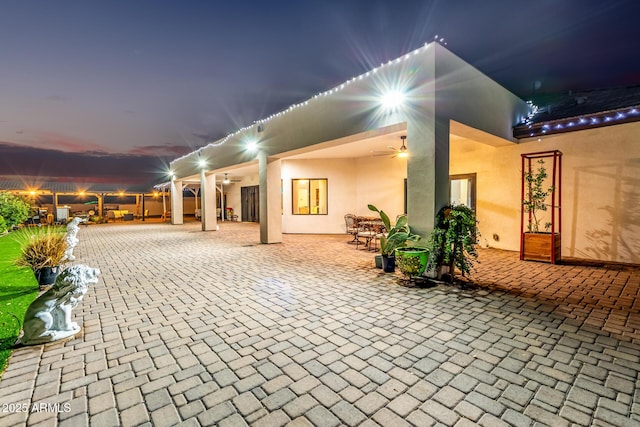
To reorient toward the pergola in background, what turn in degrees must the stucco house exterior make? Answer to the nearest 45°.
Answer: approximately 45° to its right

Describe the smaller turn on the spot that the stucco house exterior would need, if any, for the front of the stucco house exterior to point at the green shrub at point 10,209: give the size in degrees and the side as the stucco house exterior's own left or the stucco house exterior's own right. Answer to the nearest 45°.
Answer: approximately 45° to the stucco house exterior's own right

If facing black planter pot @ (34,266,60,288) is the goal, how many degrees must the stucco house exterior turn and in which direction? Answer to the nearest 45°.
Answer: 0° — it already faces it

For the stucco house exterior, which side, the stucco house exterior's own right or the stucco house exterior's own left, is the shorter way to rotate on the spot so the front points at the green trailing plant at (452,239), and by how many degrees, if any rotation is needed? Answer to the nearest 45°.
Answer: approximately 45° to the stucco house exterior's own left

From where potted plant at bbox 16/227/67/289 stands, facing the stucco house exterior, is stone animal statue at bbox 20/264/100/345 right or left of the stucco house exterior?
right

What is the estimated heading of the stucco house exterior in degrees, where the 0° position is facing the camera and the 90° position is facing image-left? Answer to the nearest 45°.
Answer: approximately 45°

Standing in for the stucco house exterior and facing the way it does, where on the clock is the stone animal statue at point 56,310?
The stone animal statue is roughly at 12 o'clock from the stucco house exterior.
